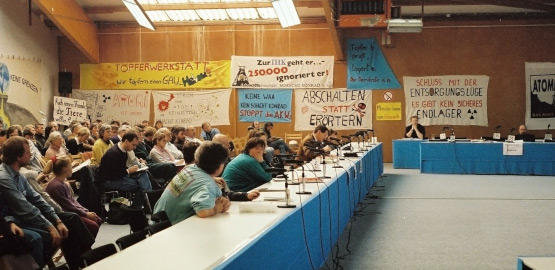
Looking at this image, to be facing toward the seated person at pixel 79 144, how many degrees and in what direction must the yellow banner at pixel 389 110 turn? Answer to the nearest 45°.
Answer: approximately 45° to its right

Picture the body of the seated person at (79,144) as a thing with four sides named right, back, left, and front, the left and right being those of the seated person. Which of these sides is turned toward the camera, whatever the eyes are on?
right

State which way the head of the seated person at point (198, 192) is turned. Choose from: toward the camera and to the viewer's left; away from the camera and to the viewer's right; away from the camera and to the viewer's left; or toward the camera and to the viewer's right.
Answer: away from the camera and to the viewer's right

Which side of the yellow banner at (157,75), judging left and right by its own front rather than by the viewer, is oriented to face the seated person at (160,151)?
front

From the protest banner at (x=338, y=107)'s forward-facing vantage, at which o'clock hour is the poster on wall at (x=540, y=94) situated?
The poster on wall is roughly at 9 o'clock from the protest banner.

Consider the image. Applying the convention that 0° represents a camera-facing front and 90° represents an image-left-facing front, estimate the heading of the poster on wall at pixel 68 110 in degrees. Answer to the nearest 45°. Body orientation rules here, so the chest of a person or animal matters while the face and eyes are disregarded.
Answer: approximately 0°

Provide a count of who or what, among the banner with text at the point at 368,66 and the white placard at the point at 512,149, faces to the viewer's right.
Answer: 0

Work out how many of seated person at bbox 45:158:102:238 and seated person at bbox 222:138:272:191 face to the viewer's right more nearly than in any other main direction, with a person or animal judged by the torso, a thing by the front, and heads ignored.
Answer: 2

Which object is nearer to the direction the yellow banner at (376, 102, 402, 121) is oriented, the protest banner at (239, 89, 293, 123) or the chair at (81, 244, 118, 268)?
the chair

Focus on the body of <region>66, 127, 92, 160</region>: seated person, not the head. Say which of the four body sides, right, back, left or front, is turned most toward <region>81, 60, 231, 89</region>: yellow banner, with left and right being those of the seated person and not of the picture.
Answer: left

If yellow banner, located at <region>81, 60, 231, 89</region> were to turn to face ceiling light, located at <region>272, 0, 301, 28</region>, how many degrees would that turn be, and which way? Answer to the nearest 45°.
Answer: approximately 45° to its left

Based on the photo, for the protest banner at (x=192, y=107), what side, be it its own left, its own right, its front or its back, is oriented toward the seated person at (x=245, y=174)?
front
